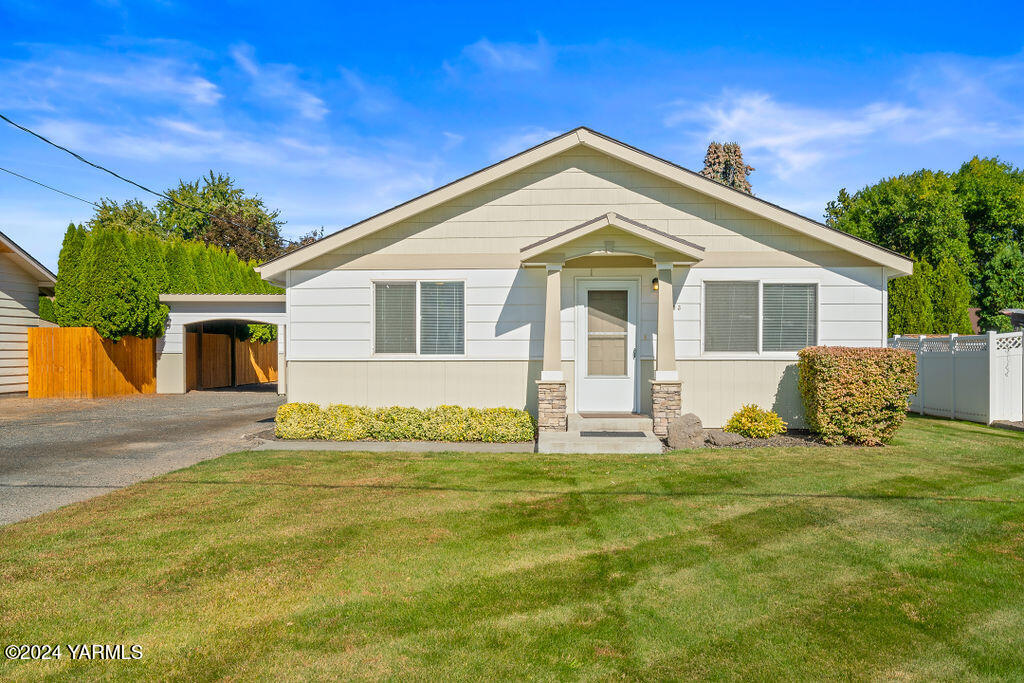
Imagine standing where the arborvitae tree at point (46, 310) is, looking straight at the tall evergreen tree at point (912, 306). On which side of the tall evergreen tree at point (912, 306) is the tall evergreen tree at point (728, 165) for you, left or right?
left

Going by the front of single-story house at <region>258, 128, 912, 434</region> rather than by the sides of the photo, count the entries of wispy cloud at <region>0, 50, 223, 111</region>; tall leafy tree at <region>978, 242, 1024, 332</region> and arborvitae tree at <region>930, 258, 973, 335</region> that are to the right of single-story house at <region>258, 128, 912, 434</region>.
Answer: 1

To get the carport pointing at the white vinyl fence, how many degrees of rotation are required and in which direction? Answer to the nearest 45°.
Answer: approximately 45° to its left

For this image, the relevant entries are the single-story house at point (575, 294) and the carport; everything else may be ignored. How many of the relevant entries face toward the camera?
2

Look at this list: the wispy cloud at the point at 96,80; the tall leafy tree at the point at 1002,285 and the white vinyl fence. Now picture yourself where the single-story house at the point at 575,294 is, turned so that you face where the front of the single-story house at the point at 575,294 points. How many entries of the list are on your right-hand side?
1

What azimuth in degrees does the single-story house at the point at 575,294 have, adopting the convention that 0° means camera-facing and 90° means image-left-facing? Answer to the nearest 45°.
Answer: approximately 0°

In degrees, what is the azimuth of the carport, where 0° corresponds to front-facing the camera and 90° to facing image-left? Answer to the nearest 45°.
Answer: approximately 0°

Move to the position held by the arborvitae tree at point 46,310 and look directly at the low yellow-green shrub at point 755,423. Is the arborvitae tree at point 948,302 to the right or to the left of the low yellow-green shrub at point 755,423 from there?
left

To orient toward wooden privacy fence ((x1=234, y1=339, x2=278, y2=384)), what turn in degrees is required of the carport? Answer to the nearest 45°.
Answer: approximately 180°

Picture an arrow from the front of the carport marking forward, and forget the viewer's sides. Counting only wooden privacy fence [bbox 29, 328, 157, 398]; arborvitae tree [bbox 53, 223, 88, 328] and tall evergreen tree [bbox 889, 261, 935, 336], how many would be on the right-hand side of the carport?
2

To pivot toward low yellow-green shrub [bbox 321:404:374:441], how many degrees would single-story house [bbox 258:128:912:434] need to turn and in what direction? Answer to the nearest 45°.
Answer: approximately 90° to its right
